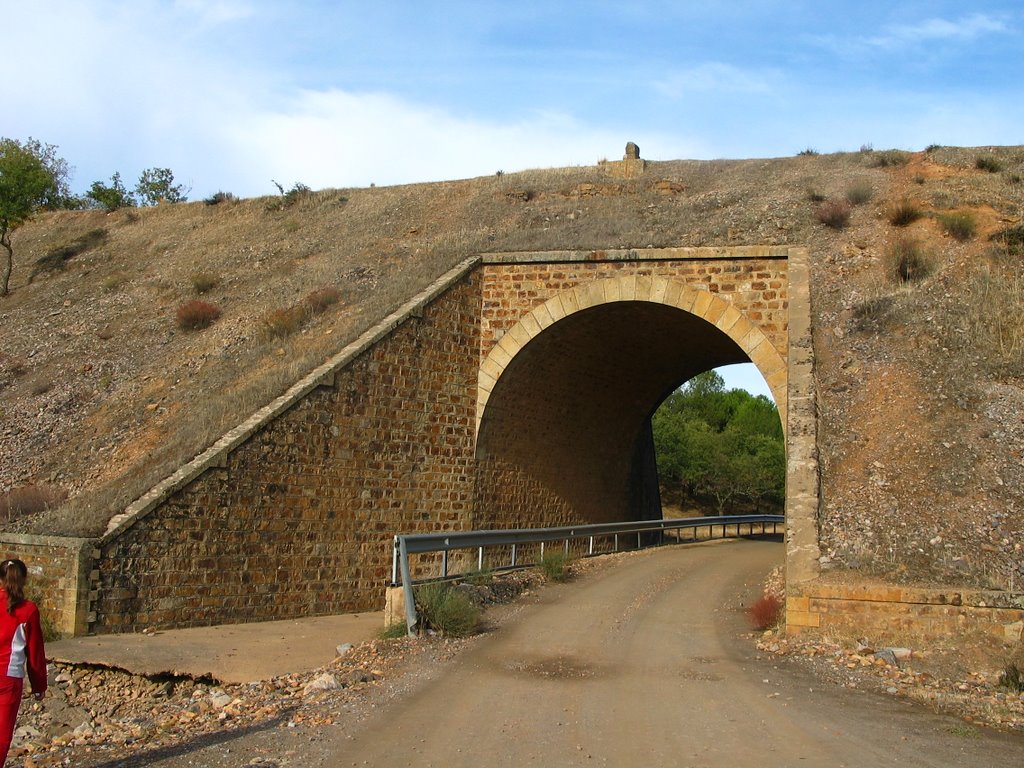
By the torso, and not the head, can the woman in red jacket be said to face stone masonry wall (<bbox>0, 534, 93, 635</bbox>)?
yes

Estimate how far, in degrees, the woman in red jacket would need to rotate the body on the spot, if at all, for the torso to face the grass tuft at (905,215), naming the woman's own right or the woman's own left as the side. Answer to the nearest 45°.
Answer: approximately 90° to the woman's own right

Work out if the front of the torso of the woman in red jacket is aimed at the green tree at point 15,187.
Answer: yes

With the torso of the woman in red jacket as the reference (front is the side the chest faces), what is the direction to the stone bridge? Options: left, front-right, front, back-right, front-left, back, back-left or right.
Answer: front-right

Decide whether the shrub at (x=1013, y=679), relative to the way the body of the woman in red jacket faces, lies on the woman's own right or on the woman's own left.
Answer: on the woman's own right

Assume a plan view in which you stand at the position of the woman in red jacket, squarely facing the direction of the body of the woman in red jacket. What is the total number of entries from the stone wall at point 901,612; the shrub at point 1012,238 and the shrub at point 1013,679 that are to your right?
3

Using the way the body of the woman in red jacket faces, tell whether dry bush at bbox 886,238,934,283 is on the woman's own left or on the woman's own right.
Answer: on the woman's own right

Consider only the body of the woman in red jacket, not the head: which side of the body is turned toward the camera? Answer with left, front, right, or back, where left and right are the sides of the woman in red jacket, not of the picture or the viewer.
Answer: back

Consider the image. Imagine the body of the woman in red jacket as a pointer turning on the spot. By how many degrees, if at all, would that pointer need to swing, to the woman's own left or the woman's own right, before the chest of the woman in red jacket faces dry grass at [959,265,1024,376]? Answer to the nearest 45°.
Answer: approximately 90° to the woman's own right

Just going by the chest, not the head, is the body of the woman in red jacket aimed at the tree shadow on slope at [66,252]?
yes
